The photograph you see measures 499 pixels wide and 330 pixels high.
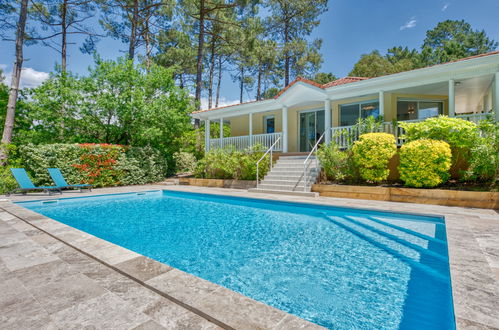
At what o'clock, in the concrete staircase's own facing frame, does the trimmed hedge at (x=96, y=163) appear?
The trimmed hedge is roughly at 3 o'clock from the concrete staircase.

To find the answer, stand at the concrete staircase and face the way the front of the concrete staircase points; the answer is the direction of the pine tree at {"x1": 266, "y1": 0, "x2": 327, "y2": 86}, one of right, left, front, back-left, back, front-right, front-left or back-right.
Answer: back

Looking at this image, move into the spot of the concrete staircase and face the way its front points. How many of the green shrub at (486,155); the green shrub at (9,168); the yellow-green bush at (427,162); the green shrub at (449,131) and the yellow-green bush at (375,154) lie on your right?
1

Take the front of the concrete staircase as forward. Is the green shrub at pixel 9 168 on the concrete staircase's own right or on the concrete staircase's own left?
on the concrete staircase's own right

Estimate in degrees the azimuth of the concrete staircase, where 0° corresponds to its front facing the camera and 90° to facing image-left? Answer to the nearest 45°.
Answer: approximately 0°

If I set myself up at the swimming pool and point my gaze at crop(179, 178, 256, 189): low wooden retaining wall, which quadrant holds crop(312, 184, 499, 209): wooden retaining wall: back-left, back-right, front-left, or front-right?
front-right

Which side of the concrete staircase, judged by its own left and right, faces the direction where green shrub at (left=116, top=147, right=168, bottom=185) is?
right

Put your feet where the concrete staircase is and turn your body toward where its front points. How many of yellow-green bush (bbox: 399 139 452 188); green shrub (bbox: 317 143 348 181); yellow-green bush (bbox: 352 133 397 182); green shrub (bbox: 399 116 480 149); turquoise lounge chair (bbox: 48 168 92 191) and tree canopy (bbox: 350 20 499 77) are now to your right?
1

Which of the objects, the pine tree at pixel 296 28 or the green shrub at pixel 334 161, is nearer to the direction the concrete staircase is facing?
the green shrub

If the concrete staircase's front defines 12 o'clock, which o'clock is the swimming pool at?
The swimming pool is roughly at 12 o'clock from the concrete staircase.

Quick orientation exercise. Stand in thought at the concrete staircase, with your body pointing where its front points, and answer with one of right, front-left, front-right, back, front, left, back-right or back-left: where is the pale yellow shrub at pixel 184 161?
back-right

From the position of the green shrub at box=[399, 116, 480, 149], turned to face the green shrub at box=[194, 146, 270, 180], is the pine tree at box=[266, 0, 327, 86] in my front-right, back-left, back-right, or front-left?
front-right

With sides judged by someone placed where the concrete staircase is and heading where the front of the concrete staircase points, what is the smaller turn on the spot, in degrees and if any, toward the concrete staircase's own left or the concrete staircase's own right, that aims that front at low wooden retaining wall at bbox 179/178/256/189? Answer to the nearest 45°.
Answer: approximately 135° to the concrete staircase's own right

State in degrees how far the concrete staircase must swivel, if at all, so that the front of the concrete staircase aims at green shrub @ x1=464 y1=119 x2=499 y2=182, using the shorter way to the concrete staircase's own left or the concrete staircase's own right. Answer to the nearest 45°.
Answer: approximately 45° to the concrete staircase's own left

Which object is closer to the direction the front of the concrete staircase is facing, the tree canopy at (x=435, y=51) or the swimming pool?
the swimming pool

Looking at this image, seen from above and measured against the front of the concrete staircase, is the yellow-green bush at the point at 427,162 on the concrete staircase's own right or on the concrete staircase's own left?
on the concrete staircase's own left

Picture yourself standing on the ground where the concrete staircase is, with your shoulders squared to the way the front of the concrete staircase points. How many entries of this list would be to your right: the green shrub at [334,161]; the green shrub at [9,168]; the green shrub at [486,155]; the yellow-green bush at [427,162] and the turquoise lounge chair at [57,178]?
2

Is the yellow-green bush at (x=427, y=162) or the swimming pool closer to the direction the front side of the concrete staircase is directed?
the swimming pool

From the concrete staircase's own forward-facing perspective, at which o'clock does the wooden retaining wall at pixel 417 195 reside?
The wooden retaining wall is roughly at 10 o'clock from the concrete staircase.

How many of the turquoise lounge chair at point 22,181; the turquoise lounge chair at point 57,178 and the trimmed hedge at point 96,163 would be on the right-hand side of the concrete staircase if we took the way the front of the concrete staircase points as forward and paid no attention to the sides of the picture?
3
